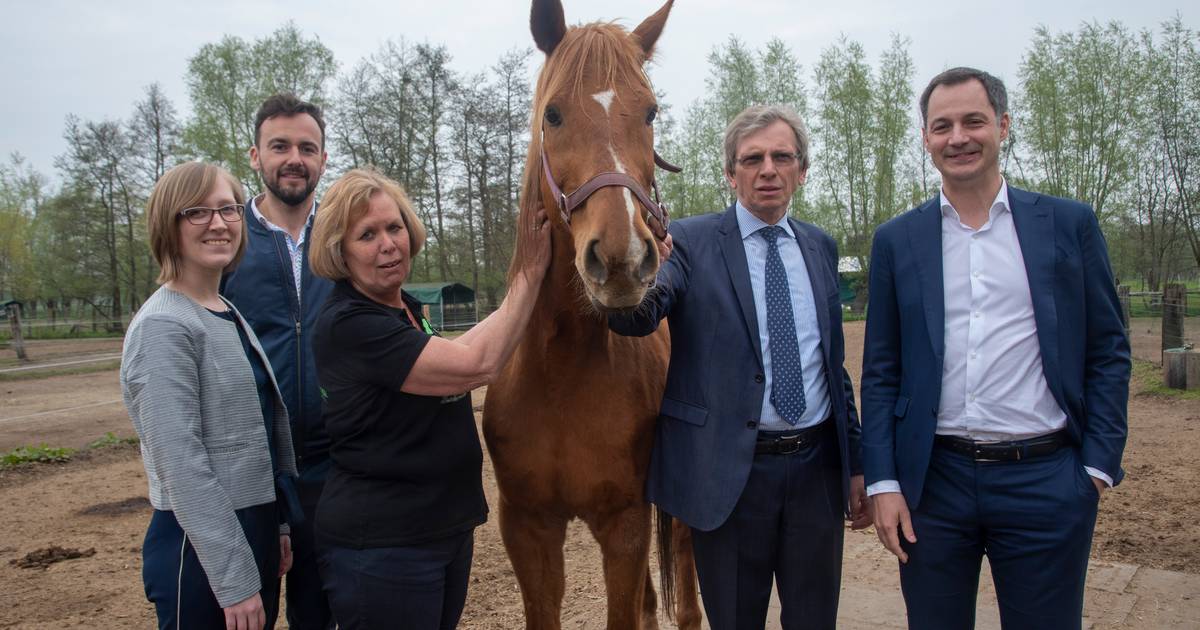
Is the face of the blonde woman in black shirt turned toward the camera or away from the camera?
toward the camera

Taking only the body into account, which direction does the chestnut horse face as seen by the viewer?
toward the camera

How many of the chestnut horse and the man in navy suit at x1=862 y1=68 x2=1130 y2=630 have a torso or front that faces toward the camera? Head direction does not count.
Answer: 2

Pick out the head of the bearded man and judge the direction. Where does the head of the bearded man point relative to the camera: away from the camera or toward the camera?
toward the camera

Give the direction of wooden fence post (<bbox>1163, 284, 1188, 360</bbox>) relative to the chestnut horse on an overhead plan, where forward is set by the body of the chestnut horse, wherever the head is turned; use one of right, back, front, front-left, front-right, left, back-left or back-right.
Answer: back-left

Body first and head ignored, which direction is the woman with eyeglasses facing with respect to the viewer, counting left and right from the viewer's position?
facing the viewer and to the right of the viewer

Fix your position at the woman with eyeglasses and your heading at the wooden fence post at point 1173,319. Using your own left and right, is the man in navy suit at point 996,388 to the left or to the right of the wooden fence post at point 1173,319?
right

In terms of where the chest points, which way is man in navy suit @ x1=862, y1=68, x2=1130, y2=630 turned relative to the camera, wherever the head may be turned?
toward the camera

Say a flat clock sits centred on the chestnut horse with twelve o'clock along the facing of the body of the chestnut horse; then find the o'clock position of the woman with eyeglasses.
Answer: The woman with eyeglasses is roughly at 2 o'clock from the chestnut horse.

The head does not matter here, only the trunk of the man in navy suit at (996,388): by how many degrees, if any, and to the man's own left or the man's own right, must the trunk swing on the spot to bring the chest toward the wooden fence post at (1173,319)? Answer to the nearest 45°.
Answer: approximately 180°

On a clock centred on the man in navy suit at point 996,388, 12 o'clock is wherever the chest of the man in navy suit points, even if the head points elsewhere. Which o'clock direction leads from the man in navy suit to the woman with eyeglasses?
The woman with eyeglasses is roughly at 2 o'clock from the man in navy suit.

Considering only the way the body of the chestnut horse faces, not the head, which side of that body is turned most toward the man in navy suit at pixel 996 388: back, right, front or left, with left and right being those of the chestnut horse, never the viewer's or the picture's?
left
